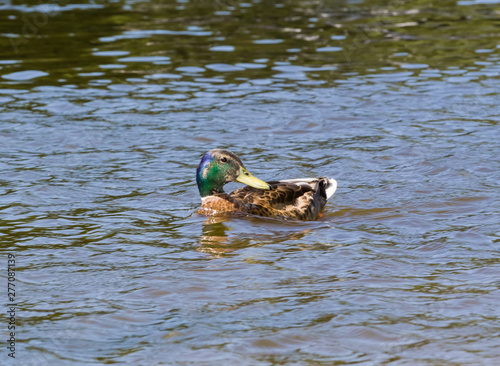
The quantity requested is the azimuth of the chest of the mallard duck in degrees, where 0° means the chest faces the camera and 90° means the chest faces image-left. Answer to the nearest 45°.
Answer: approximately 90°
